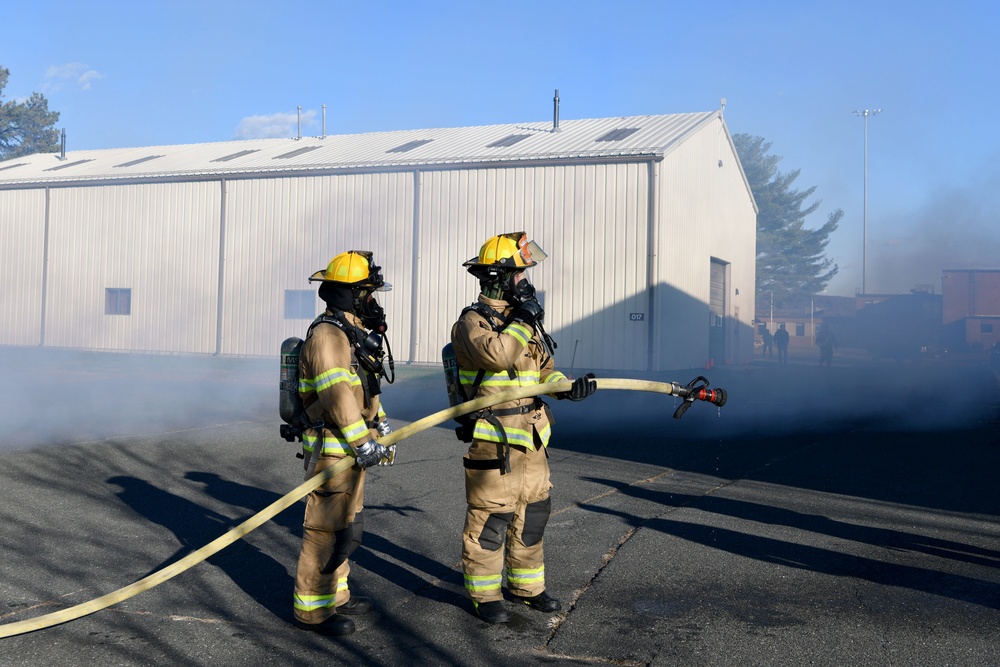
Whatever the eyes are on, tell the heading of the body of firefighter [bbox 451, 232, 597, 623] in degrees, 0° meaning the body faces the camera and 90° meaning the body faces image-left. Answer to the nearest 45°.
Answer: approximately 315°

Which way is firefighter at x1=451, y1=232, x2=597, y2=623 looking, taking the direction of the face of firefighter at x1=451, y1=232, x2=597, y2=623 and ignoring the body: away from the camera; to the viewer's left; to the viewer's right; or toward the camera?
to the viewer's right

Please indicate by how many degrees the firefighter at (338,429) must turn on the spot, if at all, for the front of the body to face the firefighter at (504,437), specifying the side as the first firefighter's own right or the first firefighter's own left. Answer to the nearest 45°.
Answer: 0° — they already face them

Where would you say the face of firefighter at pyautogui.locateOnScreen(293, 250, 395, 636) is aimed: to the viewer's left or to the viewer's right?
to the viewer's right

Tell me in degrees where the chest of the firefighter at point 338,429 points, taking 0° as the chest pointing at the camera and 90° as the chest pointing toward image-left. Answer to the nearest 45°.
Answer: approximately 270°

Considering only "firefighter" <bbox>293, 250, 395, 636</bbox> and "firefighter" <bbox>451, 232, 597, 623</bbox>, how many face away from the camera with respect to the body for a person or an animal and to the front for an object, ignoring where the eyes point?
0

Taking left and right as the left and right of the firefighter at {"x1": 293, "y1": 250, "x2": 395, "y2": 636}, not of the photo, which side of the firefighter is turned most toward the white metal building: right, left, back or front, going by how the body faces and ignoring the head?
left

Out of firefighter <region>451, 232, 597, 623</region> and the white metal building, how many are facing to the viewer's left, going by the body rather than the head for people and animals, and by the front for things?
0

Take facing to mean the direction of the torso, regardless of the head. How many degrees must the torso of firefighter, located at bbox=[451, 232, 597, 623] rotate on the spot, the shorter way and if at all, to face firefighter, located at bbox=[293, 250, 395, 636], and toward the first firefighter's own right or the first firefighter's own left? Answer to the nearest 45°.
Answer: approximately 135° to the first firefighter's own right
